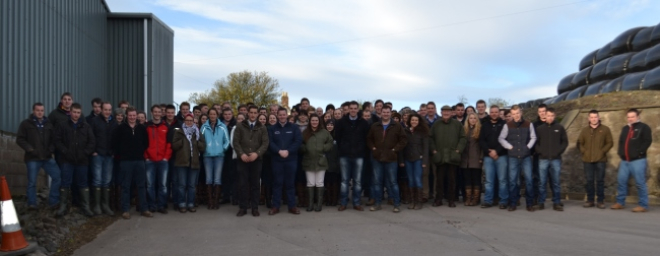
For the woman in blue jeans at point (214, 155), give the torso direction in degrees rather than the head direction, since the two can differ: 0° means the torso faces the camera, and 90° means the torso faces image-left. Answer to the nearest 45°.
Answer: approximately 0°

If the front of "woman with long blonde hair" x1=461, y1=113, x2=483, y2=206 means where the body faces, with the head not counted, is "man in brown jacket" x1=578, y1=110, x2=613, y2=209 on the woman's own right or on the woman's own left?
on the woman's own left

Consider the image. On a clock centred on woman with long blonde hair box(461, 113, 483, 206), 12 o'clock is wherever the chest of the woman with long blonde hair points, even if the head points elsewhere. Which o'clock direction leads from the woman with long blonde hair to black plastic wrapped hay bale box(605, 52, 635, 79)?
The black plastic wrapped hay bale is roughly at 7 o'clock from the woman with long blonde hair.

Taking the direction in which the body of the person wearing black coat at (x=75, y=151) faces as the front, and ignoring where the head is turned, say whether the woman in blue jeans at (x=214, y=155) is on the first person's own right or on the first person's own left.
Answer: on the first person's own left

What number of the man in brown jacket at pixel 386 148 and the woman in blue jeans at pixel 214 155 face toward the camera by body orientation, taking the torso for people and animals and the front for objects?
2

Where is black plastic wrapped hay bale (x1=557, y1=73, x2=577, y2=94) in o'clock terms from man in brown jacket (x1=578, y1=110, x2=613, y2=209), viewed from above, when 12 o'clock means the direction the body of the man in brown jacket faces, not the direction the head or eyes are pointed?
The black plastic wrapped hay bale is roughly at 6 o'clock from the man in brown jacket.

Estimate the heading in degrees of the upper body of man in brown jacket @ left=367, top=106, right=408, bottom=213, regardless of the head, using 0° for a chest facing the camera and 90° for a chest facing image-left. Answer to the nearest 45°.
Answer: approximately 0°
